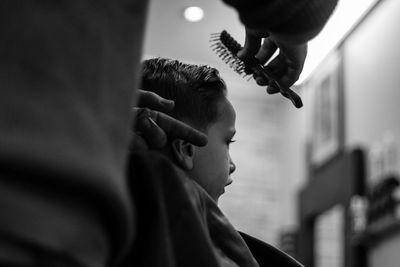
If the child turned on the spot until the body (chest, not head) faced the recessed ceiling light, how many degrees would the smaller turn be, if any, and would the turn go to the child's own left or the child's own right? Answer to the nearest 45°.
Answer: approximately 45° to the child's own left

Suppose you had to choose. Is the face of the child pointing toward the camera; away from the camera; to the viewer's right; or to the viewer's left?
to the viewer's right

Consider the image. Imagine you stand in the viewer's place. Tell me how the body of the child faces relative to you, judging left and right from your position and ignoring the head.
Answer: facing away from the viewer and to the right of the viewer
